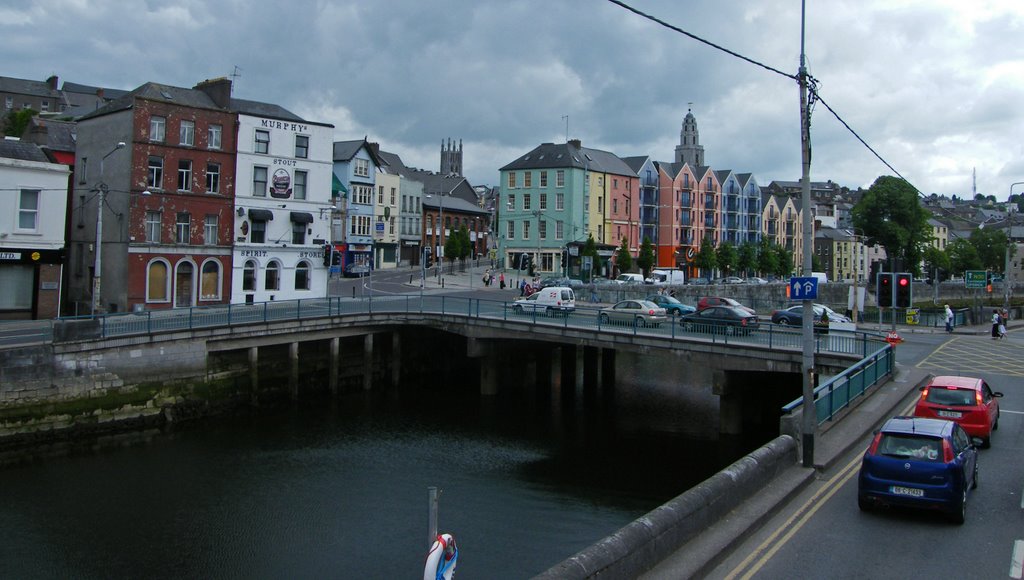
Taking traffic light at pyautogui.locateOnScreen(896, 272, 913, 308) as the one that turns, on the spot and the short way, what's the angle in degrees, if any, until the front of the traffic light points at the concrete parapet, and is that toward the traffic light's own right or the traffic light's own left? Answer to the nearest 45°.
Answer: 0° — it already faces it

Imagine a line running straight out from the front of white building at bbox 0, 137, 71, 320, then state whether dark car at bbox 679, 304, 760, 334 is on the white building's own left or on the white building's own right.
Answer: on the white building's own left

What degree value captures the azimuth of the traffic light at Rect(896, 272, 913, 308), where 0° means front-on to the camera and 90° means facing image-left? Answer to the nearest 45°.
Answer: approximately 0°

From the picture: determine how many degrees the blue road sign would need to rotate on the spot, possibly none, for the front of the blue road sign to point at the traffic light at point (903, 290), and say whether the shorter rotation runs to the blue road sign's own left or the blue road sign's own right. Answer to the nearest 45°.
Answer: approximately 180°

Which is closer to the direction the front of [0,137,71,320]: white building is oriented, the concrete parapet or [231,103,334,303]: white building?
the concrete parapet

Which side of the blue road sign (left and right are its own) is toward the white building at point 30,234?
right

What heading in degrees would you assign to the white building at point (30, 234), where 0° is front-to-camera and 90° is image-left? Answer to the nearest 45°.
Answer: approximately 0°
